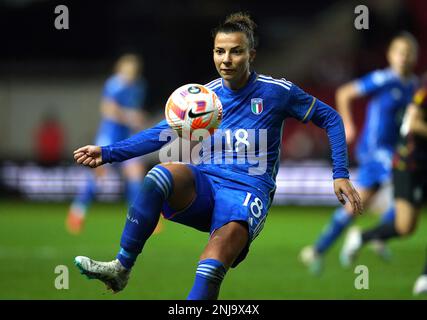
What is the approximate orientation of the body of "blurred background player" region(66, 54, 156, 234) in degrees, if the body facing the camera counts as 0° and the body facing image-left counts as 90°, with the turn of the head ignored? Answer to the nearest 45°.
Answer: approximately 315°

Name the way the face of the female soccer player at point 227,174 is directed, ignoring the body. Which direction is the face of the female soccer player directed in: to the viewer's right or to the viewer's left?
to the viewer's left

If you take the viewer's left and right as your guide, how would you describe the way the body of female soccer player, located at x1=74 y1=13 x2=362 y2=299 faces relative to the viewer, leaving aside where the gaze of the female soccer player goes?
facing the viewer and to the left of the viewer

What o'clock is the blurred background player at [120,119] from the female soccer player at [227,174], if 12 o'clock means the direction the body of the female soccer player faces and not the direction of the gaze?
The blurred background player is roughly at 4 o'clock from the female soccer player.
